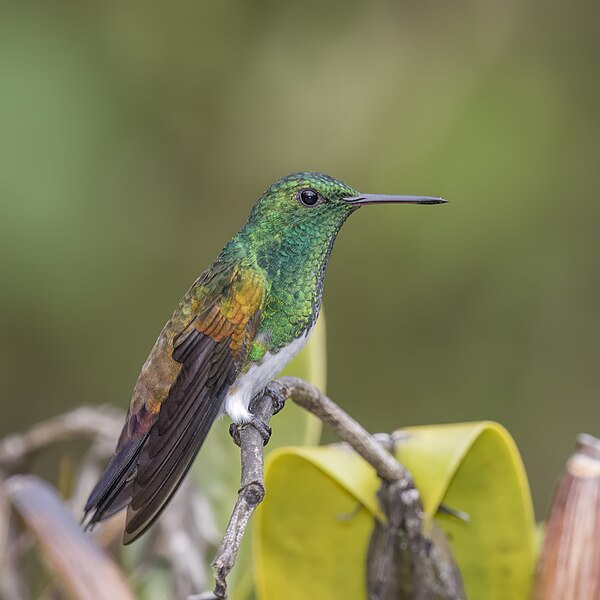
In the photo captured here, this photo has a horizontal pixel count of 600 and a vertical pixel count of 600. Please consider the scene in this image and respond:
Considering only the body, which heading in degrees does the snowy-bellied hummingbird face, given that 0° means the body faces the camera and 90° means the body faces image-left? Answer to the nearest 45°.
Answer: approximately 270°
